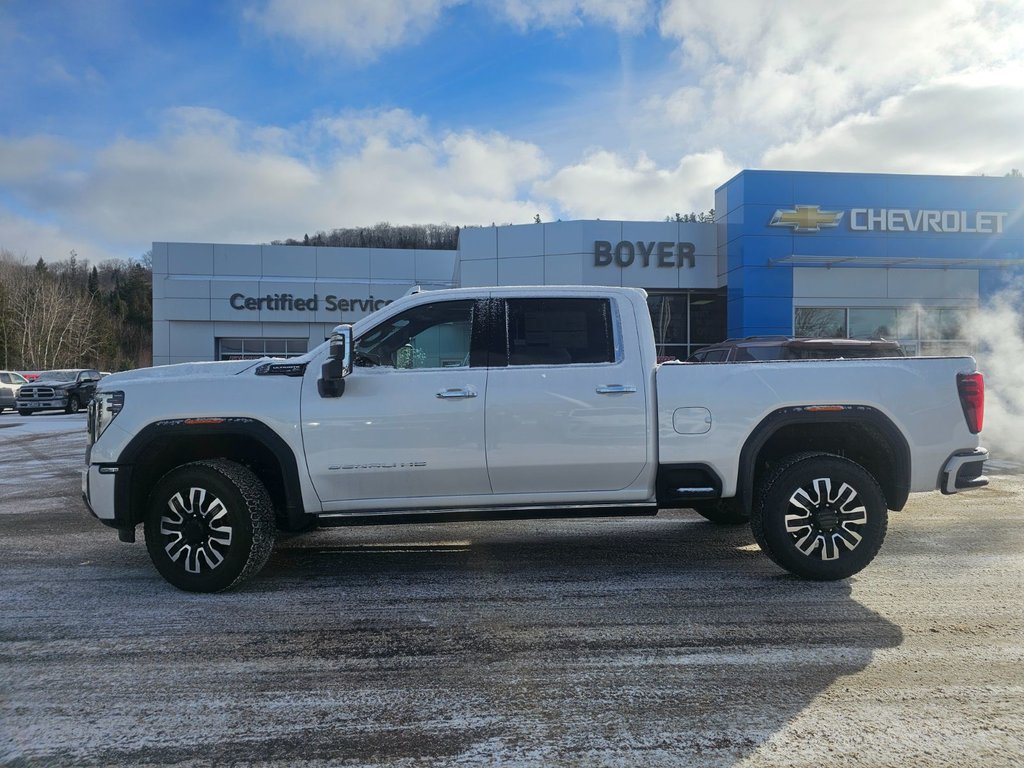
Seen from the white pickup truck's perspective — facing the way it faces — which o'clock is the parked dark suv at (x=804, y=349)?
The parked dark suv is roughly at 4 o'clock from the white pickup truck.

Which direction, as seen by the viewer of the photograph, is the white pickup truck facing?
facing to the left of the viewer

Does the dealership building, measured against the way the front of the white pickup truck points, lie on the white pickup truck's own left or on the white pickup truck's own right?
on the white pickup truck's own right

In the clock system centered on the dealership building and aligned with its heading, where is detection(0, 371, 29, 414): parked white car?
The parked white car is roughly at 3 o'clock from the dealership building.

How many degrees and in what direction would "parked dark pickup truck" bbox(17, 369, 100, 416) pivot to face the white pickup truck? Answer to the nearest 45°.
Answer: approximately 45° to its left

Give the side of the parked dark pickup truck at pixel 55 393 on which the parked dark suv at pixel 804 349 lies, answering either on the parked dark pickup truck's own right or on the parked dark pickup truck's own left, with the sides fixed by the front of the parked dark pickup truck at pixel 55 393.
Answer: on the parked dark pickup truck's own left

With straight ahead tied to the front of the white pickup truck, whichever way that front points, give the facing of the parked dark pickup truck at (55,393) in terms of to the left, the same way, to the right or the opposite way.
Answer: to the left

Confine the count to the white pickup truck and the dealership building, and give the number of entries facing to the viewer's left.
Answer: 1

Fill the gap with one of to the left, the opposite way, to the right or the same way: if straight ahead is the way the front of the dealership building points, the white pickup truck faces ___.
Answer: to the right

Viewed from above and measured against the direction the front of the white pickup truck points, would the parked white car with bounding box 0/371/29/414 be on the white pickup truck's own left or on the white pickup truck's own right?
on the white pickup truck's own right

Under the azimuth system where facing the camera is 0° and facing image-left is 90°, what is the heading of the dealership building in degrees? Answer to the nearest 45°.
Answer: approximately 0°

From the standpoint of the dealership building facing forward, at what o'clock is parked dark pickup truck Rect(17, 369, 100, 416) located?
The parked dark pickup truck is roughly at 3 o'clock from the dealership building.

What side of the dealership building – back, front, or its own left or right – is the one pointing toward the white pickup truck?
front
